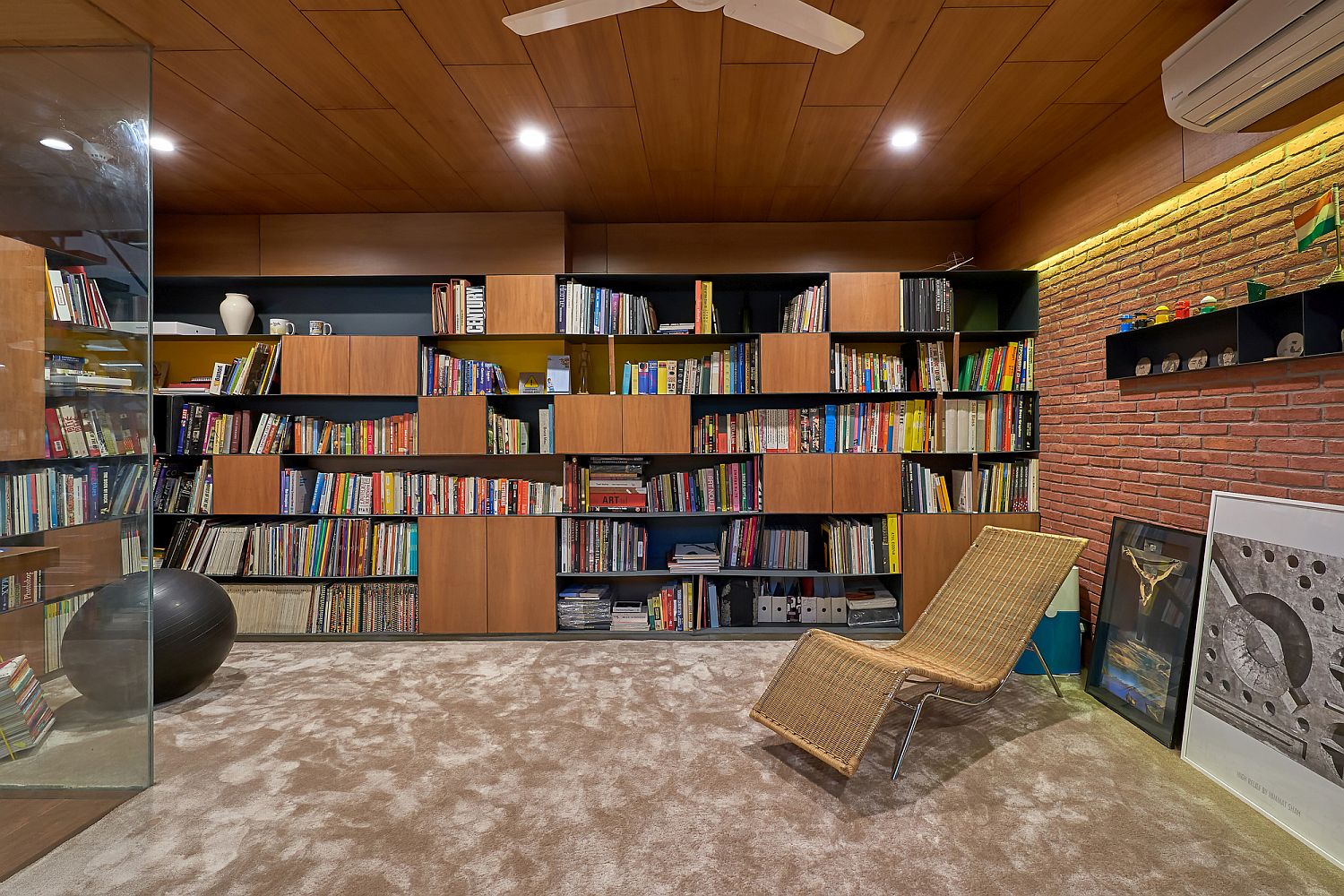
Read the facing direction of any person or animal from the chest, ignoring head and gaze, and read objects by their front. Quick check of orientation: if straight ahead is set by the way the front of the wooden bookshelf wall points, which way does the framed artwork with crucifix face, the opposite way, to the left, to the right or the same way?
to the right

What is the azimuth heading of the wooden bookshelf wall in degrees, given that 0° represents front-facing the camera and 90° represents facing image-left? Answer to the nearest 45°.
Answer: approximately 0°

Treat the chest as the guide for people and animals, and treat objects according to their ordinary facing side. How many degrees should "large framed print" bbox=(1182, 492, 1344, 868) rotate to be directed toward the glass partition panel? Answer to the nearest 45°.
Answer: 0° — it already faces it

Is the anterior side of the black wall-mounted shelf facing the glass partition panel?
yes

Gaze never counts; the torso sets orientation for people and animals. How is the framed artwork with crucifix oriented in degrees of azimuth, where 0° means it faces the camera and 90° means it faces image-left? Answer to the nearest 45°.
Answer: approximately 45°

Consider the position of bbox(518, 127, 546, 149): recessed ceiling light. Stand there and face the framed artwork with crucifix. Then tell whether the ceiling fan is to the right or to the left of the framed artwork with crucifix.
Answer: right
